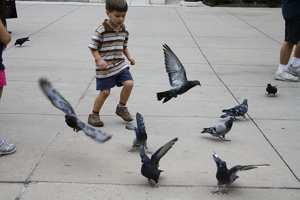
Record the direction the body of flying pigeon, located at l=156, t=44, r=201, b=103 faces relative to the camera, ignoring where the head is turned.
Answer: to the viewer's right

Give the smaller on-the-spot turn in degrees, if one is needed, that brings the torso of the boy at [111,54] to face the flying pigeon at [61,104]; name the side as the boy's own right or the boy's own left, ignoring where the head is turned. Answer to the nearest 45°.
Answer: approximately 45° to the boy's own right

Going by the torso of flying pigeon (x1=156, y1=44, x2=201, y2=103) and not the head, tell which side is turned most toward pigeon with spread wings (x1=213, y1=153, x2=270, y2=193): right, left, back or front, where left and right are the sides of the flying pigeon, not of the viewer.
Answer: right
